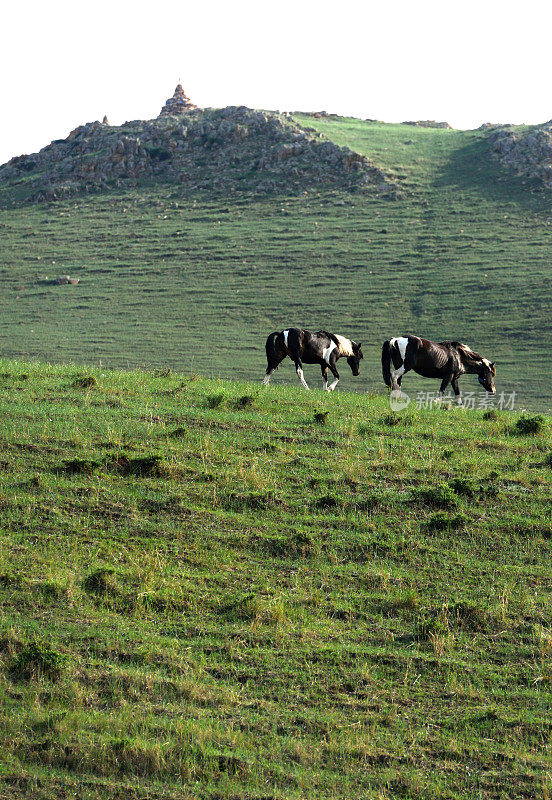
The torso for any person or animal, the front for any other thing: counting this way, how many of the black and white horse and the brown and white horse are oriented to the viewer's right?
2

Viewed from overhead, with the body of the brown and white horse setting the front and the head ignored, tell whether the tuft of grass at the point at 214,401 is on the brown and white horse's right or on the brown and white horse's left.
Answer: on the brown and white horse's right

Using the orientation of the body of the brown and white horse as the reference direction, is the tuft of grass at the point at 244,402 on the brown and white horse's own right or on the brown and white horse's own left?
on the brown and white horse's own right

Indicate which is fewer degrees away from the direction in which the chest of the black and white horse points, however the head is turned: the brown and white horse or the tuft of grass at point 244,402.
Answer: the brown and white horse

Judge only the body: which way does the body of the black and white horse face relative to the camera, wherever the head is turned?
to the viewer's right

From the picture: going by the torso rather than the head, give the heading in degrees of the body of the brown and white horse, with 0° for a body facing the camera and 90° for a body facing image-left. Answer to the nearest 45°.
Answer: approximately 270°

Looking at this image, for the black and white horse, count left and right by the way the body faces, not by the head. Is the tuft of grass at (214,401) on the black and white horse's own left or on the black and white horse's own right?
on the black and white horse's own right
